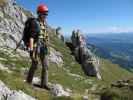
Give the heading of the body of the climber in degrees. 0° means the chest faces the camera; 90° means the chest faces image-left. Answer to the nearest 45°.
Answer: approximately 315°
